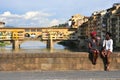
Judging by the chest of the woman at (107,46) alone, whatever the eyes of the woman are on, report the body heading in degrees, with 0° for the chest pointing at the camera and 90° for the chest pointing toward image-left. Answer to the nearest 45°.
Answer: approximately 45°
